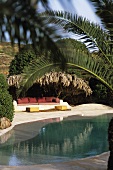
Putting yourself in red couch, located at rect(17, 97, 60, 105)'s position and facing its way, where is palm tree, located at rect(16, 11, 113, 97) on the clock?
The palm tree is roughly at 12 o'clock from the red couch.

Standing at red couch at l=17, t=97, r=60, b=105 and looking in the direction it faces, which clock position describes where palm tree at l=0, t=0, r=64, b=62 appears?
The palm tree is roughly at 12 o'clock from the red couch.

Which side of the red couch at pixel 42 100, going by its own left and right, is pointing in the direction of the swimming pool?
front

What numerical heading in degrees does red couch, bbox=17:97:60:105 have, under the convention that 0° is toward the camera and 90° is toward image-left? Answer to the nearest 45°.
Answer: approximately 0°
